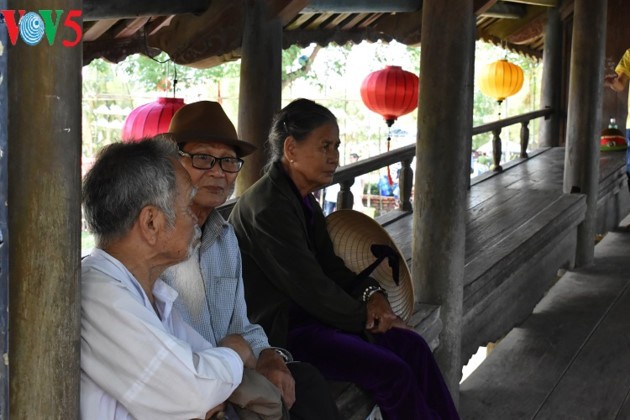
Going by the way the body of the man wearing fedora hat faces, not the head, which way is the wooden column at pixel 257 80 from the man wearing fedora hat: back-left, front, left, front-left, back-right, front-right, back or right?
back-left
